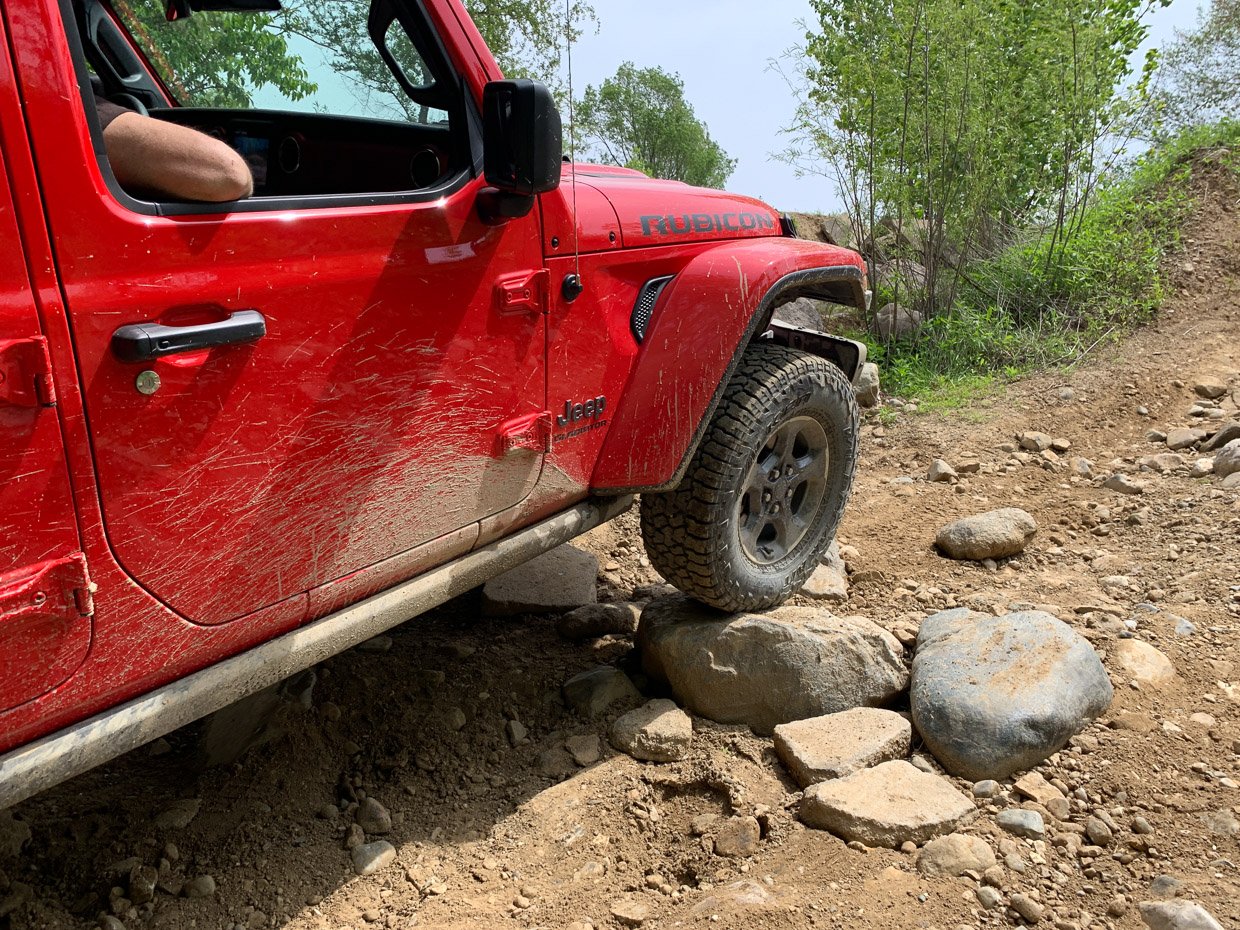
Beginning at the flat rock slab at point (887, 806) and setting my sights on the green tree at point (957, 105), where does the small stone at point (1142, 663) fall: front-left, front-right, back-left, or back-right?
front-right

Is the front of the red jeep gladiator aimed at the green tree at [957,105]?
yes

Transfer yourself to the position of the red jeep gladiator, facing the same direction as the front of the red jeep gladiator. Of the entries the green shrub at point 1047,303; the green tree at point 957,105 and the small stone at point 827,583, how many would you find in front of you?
3

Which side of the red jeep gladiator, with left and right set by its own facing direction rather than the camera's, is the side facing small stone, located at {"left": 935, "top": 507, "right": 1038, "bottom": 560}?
front

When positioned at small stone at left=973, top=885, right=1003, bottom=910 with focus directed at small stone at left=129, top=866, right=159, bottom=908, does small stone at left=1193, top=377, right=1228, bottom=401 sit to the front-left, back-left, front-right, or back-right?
back-right

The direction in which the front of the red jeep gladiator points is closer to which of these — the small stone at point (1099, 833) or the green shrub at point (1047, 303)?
the green shrub

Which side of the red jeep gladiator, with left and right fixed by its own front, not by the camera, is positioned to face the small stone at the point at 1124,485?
front

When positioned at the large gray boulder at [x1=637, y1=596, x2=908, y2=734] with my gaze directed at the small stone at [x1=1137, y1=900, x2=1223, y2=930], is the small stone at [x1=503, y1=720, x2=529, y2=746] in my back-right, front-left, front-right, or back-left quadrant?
back-right

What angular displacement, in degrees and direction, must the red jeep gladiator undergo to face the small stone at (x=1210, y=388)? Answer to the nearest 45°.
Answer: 0° — it already faces it

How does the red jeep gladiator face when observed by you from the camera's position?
facing away from the viewer and to the right of the viewer

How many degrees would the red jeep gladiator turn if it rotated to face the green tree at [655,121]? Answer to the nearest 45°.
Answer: approximately 45° to its left
